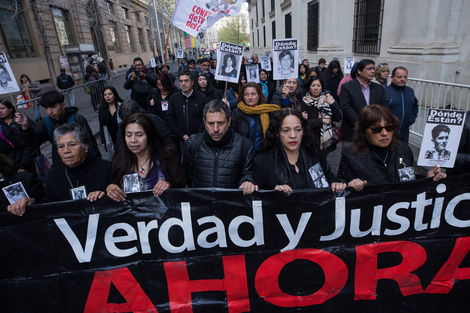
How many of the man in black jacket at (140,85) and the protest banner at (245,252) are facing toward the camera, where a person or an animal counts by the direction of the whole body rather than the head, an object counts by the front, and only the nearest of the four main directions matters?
2

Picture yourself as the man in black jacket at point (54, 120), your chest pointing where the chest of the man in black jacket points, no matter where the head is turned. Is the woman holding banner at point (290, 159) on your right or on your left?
on your left

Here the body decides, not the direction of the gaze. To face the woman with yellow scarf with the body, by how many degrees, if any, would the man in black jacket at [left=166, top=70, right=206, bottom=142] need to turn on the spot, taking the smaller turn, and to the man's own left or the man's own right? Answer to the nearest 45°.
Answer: approximately 45° to the man's own left

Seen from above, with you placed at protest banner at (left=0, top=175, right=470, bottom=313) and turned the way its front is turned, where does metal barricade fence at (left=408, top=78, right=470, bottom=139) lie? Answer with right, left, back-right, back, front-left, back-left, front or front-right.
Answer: back-left

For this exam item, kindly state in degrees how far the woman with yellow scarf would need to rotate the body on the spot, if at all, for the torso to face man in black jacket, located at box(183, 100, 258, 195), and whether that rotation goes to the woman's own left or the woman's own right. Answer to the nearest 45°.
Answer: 0° — they already face them

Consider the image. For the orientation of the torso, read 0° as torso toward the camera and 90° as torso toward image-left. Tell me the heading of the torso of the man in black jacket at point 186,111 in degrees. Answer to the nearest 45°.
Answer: approximately 0°

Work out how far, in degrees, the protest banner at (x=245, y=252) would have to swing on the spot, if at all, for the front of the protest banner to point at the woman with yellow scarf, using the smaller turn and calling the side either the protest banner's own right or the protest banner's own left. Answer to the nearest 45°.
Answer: approximately 180°

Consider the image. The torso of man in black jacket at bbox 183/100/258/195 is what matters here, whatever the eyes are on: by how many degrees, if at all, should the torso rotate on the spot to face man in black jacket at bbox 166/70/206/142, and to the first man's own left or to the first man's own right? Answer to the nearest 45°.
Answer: approximately 180°

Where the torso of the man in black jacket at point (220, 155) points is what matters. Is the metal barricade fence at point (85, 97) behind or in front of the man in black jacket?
behind
